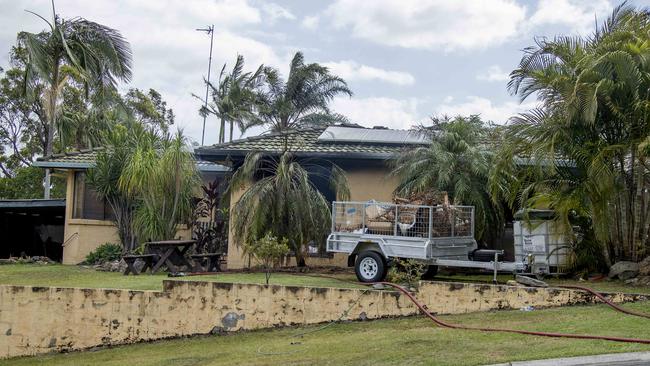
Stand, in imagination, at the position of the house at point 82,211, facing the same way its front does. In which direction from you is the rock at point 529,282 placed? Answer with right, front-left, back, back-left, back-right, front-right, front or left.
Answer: front-left

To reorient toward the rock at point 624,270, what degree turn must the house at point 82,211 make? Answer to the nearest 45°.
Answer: approximately 45° to its left

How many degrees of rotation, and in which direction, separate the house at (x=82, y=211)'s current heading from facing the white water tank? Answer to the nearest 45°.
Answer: approximately 45° to its left

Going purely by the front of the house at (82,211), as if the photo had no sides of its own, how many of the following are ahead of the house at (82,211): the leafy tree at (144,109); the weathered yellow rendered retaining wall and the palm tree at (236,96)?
1

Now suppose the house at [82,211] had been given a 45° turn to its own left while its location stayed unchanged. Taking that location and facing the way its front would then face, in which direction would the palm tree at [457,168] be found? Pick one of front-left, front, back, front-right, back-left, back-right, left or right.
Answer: front

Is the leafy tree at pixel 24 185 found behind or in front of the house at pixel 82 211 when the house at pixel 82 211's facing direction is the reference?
behind

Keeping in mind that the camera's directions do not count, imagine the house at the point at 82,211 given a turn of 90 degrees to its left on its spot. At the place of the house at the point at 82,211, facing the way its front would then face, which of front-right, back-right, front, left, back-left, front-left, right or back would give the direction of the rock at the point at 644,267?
front-right

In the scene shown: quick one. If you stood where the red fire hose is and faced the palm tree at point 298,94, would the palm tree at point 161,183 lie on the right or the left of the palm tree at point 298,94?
left

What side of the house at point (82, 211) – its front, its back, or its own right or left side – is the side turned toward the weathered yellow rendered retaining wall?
front
